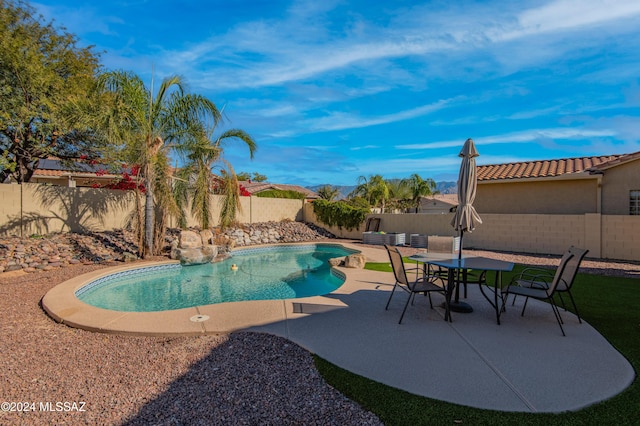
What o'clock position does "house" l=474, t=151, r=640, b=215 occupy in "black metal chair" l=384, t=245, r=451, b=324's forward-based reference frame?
The house is roughly at 10 o'clock from the black metal chair.

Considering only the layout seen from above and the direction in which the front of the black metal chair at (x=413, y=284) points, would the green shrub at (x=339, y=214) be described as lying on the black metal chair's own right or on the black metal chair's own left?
on the black metal chair's own left

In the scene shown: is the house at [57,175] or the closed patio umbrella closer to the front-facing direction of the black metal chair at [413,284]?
the closed patio umbrella

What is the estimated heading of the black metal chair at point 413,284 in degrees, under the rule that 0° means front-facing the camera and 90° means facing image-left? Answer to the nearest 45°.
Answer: approximately 270°

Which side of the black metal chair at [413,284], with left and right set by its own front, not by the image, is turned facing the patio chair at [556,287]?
front

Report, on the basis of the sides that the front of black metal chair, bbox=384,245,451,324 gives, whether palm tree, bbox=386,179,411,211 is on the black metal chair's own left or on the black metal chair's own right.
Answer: on the black metal chair's own left

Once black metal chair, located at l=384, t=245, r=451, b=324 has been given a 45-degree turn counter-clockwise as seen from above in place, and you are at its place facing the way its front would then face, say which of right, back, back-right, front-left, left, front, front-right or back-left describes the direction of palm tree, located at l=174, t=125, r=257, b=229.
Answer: left

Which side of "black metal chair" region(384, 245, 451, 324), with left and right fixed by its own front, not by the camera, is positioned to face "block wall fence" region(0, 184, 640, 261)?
left

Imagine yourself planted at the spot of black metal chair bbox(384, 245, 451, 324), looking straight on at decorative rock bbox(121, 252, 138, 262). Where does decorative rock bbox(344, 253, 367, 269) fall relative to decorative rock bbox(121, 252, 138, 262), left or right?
right

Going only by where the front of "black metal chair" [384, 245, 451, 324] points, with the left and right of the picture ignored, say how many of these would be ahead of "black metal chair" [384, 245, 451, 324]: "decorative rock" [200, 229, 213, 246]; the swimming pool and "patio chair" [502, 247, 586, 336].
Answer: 1
